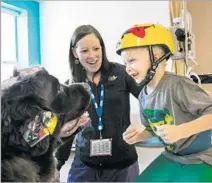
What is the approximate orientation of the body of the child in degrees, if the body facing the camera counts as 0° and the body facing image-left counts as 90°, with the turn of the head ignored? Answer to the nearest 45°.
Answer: approximately 45°

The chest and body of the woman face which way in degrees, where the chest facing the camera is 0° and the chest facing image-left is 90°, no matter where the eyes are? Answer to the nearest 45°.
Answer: approximately 0°

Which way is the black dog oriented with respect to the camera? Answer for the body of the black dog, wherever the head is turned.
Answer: to the viewer's right

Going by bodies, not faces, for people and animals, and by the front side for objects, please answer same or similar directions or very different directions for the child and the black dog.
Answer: very different directions
